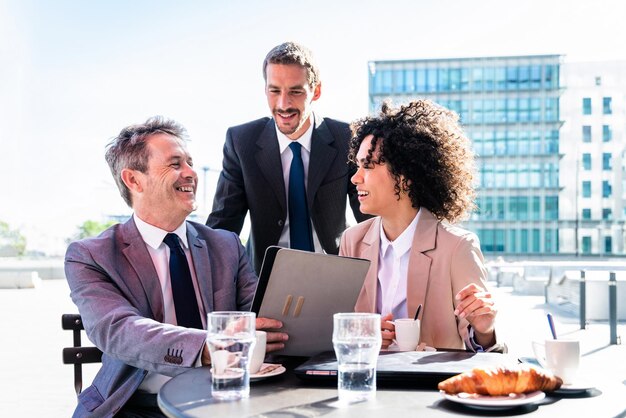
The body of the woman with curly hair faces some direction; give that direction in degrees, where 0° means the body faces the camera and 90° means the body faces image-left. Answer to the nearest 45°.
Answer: approximately 45°

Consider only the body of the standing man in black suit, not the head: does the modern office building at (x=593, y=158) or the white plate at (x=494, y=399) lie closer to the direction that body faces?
the white plate

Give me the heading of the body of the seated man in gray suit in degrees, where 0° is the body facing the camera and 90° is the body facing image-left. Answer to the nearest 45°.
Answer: approximately 315°

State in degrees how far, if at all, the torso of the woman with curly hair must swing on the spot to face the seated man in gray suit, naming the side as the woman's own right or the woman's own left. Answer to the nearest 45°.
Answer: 0° — they already face them

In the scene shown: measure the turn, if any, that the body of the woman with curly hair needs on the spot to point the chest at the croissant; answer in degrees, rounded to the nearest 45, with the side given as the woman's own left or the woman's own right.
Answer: approximately 45° to the woman's own left

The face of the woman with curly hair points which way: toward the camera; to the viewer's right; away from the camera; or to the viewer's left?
to the viewer's left

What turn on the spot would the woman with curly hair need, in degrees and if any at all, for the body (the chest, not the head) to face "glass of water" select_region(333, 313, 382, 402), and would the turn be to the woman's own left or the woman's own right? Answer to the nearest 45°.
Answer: approximately 45° to the woman's own left

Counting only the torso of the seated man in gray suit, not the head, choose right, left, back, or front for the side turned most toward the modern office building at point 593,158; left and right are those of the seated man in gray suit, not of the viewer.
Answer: left

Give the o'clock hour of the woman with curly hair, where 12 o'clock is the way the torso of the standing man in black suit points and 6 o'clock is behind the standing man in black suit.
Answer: The woman with curly hair is roughly at 11 o'clock from the standing man in black suit.

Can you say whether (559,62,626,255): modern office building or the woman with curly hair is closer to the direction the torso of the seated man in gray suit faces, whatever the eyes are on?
the woman with curly hair
